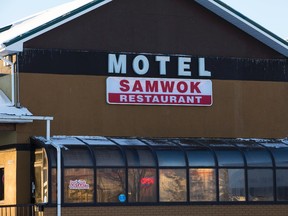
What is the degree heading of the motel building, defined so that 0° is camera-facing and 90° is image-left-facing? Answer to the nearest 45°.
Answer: approximately 0°
